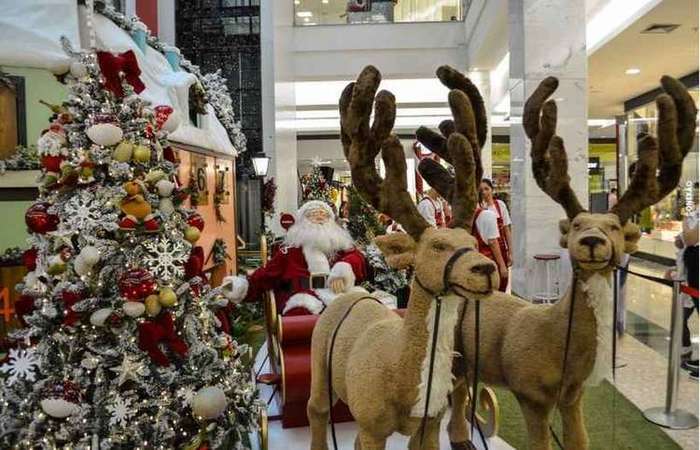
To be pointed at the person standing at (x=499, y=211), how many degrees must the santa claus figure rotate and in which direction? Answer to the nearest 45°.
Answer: approximately 135° to its left

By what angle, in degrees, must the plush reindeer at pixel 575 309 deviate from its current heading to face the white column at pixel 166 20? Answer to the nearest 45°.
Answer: approximately 180°

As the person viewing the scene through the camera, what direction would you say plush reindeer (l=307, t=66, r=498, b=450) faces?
facing the viewer and to the right of the viewer

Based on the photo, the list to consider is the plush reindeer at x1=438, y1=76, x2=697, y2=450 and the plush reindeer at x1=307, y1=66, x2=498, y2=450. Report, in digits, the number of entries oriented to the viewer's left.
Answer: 0

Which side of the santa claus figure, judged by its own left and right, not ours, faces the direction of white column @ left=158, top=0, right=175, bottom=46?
back

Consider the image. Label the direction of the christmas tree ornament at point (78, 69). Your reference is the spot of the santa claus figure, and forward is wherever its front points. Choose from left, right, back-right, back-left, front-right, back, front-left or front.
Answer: front-right

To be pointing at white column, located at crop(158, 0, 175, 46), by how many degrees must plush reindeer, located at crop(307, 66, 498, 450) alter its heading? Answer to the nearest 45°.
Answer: approximately 180°

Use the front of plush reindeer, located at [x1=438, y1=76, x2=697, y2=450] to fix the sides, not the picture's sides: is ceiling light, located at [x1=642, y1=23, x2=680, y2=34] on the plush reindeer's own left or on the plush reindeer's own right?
on the plush reindeer's own left

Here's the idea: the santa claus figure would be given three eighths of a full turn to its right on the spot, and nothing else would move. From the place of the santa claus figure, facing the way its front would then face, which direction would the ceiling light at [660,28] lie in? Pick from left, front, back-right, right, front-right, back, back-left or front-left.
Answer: right

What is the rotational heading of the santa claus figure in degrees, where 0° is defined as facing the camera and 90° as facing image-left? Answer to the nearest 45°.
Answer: approximately 0°

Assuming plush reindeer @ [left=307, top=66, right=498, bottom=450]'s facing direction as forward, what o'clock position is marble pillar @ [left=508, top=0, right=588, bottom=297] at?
The marble pillar is roughly at 8 o'clock from the plush reindeer.
